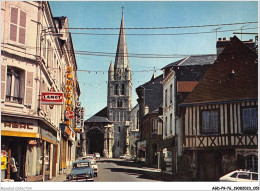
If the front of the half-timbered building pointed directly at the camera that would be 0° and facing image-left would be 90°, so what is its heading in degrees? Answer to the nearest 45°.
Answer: approximately 0°

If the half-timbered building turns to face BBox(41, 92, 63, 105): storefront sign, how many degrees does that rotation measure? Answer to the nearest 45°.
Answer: approximately 90° to its right

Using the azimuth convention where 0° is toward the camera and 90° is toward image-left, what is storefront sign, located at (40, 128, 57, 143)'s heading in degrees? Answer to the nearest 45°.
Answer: approximately 315°

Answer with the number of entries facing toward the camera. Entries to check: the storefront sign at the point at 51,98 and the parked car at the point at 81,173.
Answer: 2

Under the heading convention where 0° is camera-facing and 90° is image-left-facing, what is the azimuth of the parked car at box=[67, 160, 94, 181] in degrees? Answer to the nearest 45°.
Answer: approximately 0°

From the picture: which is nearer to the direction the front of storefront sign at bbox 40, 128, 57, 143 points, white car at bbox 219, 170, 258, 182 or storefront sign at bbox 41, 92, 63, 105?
the white car
